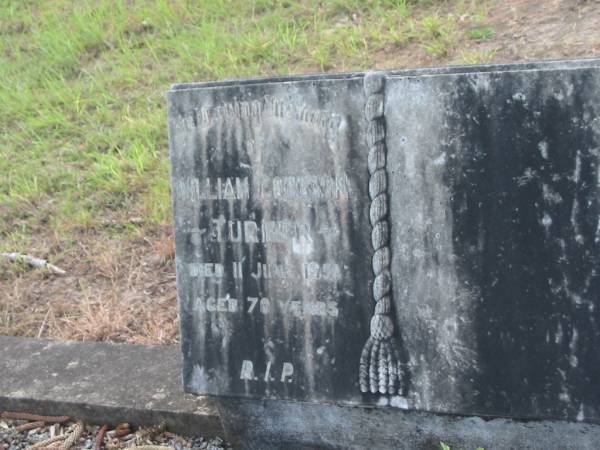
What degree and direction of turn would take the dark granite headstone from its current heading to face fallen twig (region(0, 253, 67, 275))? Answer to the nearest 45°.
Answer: approximately 135° to its right

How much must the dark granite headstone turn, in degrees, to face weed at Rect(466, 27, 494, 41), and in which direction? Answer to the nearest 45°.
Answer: approximately 180°

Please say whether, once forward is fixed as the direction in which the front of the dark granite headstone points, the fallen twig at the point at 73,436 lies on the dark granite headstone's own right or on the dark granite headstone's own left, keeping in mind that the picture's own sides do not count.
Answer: on the dark granite headstone's own right

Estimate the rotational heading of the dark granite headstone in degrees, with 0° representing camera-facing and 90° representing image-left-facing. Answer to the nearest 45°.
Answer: approximately 0°
